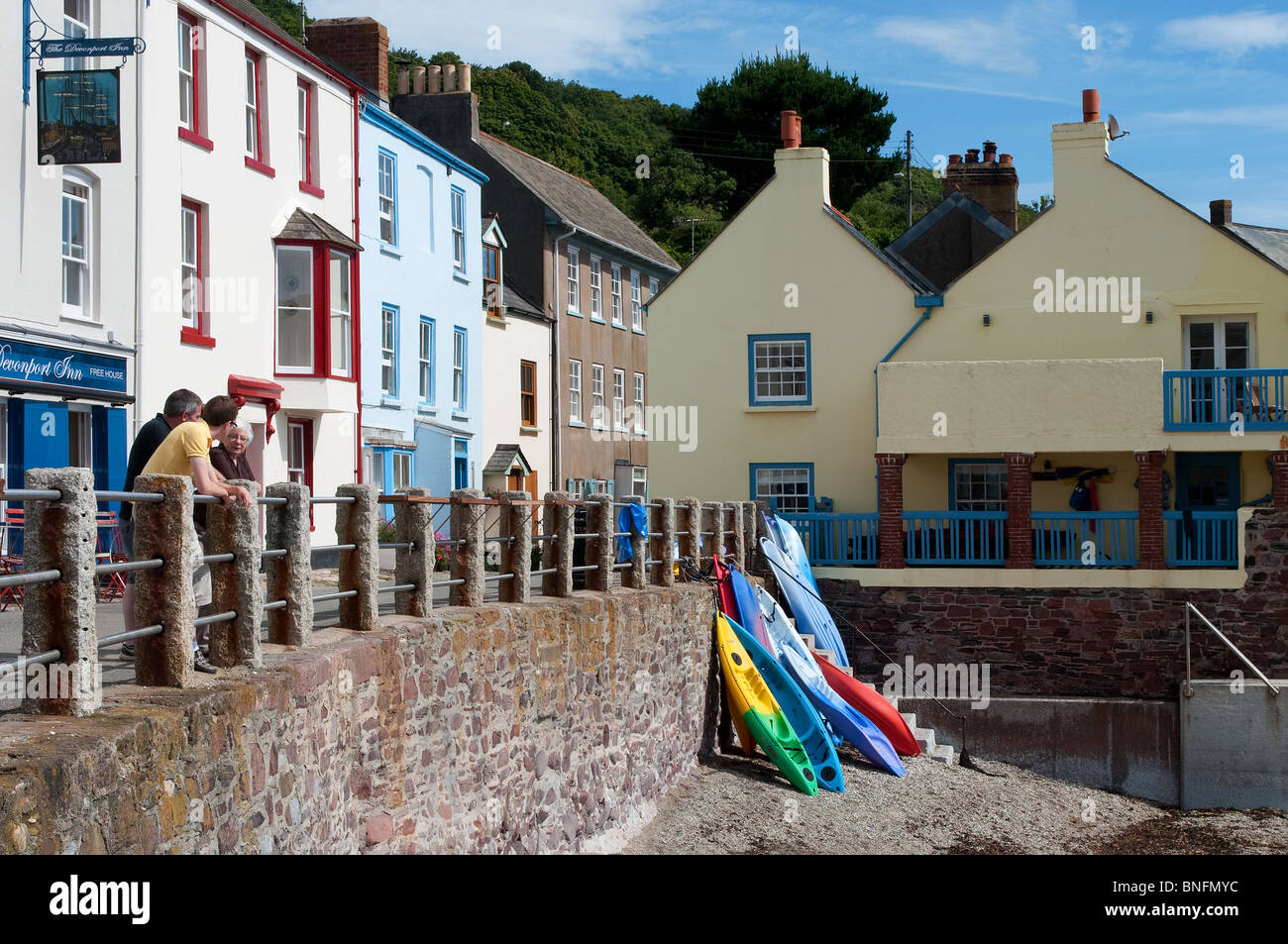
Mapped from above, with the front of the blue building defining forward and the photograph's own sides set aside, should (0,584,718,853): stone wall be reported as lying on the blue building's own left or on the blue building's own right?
on the blue building's own right

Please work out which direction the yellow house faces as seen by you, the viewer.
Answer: facing the viewer

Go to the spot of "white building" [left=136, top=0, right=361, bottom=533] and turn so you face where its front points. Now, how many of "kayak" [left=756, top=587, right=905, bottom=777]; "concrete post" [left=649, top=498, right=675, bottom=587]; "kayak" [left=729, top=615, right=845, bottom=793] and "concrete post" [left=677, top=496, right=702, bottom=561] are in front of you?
4

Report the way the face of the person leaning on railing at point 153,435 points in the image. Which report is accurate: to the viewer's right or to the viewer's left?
to the viewer's right

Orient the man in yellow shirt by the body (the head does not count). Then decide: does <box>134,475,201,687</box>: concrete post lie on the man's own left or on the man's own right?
on the man's own right

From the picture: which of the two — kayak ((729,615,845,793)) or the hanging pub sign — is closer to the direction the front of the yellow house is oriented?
the kayak

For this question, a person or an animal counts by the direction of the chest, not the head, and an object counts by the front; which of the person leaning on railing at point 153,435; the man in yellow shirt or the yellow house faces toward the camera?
the yellow house

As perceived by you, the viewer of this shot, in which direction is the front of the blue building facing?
facing the viewer and to the right of the viewer

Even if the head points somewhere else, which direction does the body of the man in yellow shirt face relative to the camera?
to the viewer's right

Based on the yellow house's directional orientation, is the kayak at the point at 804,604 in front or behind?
in front

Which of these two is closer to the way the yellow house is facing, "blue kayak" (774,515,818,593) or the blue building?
the blue kayak
